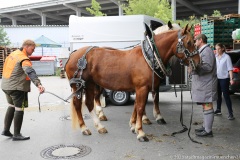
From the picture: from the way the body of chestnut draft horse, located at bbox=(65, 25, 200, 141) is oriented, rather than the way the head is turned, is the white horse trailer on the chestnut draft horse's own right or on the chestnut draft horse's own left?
on the chestnut draft horse's own left

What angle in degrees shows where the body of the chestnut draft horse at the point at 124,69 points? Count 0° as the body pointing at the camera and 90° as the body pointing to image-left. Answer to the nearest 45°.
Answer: approximately 270°

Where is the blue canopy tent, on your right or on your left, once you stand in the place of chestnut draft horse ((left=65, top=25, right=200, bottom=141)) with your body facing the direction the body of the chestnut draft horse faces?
on your left

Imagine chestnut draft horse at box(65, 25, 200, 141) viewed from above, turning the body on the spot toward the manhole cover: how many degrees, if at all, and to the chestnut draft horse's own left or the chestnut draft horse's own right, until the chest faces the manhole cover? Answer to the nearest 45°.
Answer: approximately 135° to the chestnut draft horse's own right
